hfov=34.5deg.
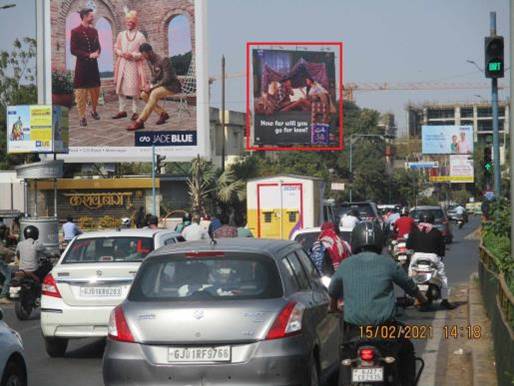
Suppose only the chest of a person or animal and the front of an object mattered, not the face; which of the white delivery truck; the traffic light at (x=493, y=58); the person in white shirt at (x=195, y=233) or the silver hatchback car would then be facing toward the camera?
the traffic light

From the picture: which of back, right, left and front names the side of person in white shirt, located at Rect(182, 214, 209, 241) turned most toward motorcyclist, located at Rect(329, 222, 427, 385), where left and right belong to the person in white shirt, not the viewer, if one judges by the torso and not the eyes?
back

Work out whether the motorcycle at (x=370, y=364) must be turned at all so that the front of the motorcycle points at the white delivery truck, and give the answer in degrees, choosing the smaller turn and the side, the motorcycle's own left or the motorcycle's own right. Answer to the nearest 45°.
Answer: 0° — it already faces it

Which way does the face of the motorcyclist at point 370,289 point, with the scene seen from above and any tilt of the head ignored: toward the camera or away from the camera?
away from the camera

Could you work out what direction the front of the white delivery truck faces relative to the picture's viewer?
facing away from the viewer and to the right of the viewer

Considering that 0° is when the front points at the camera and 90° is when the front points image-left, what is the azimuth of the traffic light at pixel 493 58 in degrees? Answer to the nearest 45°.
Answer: approximately 0°

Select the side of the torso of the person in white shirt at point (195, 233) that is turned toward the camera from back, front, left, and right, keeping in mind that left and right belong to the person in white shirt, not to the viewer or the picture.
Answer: back

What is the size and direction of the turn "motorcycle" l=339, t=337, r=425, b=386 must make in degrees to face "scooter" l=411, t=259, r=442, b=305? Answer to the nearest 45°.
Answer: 0° — it already faces it

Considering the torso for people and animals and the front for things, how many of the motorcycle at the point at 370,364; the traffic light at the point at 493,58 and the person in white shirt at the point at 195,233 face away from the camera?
2

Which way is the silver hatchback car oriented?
away from the camera

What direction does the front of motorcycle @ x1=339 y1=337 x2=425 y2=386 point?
away from the camera
